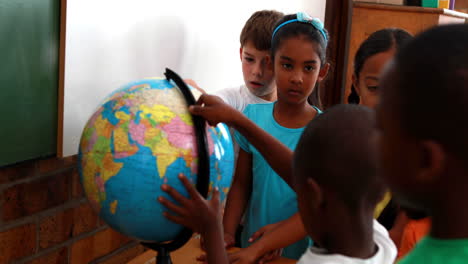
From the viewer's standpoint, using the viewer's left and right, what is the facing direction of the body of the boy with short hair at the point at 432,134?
facing away from the viewer and to the left of the viewer

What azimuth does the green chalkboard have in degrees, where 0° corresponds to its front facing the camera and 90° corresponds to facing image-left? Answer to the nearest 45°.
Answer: approximately 315°

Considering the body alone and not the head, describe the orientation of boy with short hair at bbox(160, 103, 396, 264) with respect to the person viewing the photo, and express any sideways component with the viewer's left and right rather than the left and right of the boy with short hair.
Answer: facing away from the viewer and to the left of the viewer

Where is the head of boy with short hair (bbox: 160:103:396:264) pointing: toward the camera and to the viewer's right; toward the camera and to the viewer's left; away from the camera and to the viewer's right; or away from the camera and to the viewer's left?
away from the camera and to the viewer's left

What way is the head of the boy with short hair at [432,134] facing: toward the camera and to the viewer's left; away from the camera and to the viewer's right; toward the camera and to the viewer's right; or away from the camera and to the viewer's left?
away from the camera and to the viewer's left
